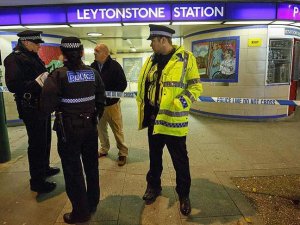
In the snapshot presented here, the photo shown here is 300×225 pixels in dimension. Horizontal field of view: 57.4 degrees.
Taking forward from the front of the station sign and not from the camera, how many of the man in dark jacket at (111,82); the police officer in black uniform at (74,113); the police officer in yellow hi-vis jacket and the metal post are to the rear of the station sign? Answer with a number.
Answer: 0

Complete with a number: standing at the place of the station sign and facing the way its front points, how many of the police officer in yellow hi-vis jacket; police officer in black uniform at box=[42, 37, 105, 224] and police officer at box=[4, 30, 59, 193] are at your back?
0

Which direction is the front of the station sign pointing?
toward the camera

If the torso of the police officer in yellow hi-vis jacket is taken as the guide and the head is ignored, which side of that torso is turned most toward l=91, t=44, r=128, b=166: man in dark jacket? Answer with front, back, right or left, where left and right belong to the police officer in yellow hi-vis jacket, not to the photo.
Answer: right

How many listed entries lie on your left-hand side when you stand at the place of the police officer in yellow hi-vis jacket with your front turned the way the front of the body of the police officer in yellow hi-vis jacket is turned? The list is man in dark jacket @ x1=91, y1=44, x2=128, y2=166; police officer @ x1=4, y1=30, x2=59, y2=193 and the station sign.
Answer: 0

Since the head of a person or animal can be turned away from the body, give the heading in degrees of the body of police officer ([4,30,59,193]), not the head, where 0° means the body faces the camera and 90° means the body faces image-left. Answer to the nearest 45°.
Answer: approximately 270°

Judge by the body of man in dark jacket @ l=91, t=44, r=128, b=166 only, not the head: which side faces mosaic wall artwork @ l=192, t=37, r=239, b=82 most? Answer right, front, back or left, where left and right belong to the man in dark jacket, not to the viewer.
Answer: back

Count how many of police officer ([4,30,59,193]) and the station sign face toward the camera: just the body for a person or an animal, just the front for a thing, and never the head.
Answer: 1

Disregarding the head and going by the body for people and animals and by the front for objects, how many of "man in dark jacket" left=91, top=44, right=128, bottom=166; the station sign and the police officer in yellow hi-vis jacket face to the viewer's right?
0

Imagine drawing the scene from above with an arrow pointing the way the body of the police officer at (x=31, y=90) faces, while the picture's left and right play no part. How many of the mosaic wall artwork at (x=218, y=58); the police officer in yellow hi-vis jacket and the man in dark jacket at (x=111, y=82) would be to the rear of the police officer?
0

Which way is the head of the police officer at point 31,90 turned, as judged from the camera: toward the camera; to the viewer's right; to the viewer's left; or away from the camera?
to the viewer's right

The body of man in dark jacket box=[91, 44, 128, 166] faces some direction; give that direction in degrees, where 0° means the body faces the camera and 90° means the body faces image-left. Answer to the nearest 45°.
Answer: approximately 45°

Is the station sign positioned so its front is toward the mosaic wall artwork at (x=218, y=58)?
no

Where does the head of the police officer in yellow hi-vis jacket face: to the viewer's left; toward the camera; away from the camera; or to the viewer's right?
to the viewer's left

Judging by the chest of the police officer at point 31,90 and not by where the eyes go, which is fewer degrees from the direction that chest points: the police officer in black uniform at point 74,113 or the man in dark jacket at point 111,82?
the man in dark jacket
